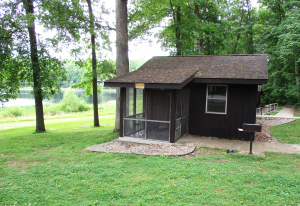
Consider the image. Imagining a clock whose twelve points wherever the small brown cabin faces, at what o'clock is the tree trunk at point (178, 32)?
The tree trunk is roughly at 6 o'clock from the small brown cabin.

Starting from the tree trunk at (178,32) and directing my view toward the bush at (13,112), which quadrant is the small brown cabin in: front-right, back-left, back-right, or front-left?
back-left

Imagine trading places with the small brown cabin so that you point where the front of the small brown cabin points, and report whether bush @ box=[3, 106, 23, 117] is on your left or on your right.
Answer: on your right

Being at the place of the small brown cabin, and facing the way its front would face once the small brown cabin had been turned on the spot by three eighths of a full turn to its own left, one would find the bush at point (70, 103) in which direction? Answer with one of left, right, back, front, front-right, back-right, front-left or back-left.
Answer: left

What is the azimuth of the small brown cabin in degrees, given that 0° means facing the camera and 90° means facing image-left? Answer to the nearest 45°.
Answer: approximately 0°
